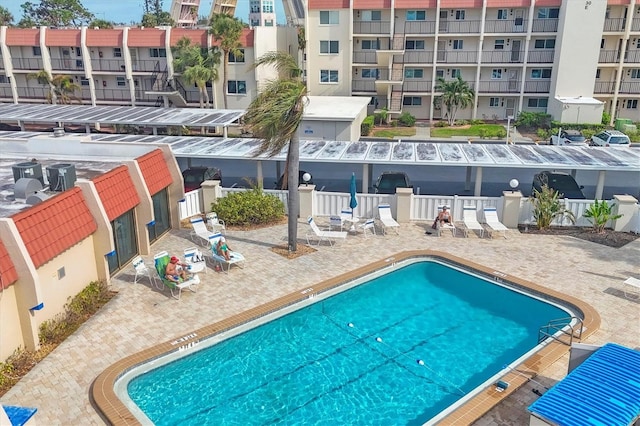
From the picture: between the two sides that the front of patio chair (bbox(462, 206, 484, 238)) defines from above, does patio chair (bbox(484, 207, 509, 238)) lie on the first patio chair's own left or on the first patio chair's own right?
on the first patio chair's own left

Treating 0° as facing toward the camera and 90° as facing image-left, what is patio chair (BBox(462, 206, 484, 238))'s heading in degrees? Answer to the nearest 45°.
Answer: approximately 0°

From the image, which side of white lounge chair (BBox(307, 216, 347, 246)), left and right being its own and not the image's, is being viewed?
right

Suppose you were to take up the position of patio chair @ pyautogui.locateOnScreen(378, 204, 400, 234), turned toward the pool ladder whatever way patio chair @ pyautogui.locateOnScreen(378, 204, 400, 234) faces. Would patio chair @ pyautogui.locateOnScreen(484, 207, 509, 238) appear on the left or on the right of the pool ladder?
left

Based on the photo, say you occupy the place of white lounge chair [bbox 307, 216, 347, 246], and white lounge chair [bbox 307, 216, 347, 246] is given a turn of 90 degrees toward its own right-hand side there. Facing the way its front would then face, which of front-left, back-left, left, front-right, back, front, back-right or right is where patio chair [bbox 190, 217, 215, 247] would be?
right

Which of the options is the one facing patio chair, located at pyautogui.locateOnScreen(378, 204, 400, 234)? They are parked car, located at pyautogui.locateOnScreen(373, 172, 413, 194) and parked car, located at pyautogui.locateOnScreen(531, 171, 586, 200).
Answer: parked car, located at pyautogui.locateOnScreen(373, 172, 413, 194)

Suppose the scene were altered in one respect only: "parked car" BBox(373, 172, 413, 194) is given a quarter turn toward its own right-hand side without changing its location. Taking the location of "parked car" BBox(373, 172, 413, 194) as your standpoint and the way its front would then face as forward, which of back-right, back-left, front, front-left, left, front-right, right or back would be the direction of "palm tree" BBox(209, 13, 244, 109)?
front-right

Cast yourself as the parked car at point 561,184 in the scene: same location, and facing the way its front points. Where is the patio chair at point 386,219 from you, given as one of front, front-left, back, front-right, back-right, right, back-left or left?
right

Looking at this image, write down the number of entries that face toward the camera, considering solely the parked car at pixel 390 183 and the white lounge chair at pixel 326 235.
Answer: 1

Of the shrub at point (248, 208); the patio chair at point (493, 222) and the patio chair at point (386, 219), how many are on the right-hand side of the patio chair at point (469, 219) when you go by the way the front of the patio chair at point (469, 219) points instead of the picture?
2

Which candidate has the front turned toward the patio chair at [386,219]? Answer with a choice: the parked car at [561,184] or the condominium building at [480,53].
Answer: the condominium building

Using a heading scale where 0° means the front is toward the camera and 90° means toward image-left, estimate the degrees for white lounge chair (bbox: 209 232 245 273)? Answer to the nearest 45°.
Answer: approximately 315°
